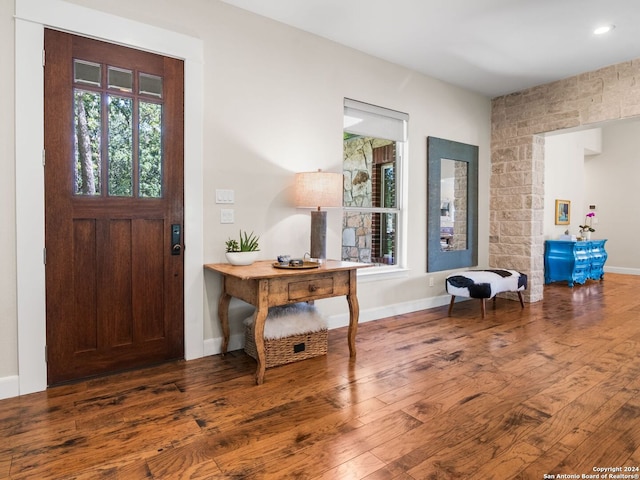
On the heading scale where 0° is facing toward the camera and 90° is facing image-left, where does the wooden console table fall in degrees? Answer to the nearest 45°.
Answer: approximately 315°

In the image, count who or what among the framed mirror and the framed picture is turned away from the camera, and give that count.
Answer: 0

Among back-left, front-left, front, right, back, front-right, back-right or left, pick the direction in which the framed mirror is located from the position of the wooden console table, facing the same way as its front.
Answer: left

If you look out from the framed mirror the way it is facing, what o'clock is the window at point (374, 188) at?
The window is roughly at 3 o'clock from the framed mirror.

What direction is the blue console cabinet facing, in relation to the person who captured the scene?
facing the viewer and to the right of the viewer

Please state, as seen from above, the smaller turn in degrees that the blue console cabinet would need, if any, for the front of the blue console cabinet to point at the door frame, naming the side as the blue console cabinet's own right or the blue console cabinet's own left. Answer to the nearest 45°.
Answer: approximately 45° to the blue console cabinet's own right

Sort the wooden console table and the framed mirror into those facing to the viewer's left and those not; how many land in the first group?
0

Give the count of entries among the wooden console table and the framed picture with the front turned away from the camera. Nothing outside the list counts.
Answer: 0

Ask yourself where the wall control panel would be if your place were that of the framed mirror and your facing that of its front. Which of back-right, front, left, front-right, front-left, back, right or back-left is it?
right

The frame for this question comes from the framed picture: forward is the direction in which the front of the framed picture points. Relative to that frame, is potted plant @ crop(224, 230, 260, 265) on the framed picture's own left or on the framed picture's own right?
on the framed picture's own right

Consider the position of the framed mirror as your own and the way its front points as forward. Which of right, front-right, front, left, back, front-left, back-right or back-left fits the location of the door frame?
right

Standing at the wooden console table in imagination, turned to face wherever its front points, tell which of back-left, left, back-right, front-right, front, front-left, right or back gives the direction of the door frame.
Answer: back-right
